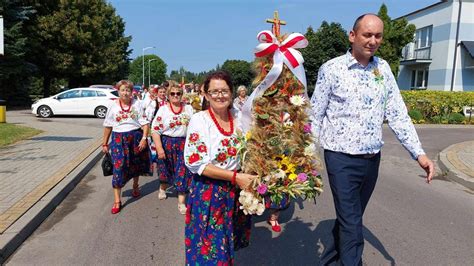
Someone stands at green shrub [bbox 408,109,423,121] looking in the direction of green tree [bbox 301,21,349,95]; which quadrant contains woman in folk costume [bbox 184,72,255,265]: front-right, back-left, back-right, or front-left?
back-left

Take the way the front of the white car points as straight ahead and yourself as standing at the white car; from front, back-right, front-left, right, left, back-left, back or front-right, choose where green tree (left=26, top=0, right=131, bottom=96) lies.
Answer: right

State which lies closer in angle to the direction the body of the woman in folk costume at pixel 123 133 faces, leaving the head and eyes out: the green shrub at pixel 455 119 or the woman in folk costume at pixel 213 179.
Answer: the woman in folk costume

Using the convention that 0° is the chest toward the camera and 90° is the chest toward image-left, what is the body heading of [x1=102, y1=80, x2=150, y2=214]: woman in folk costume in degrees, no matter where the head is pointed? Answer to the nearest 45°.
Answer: approximately 0°

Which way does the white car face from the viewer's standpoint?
to the viewer's left

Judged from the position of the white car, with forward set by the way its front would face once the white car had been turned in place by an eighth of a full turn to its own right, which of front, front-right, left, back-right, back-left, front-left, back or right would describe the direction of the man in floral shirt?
back-left

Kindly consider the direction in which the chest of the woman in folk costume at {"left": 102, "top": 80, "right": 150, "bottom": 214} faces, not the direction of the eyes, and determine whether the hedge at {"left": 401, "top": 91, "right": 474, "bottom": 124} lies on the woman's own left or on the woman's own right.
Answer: on the woman's own left

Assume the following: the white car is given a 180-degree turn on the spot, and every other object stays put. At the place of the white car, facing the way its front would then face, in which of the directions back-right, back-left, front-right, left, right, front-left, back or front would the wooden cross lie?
right

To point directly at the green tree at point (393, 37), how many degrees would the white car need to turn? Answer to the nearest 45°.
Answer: approximately 180°

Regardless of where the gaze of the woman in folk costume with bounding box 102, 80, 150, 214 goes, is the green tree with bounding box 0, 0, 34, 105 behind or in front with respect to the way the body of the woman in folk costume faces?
behind

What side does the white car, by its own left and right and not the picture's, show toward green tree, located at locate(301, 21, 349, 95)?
back

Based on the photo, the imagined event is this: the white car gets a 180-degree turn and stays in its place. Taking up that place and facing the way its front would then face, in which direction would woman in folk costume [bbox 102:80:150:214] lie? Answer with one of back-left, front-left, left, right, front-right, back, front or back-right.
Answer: right

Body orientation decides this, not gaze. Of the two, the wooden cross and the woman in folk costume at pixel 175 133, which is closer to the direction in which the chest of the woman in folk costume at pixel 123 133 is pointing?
the wooden cross
